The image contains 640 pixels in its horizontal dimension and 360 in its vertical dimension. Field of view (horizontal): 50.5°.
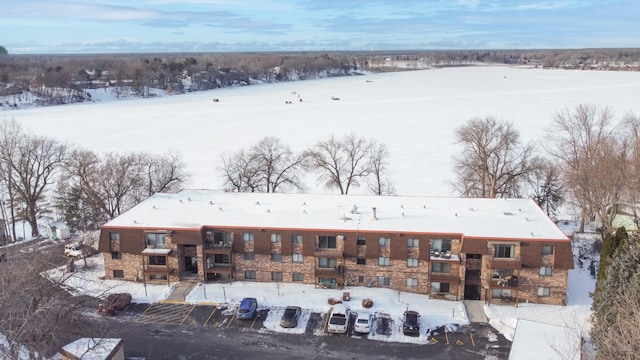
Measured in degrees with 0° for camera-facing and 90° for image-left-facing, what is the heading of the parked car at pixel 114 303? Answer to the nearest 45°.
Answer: approximately 225°

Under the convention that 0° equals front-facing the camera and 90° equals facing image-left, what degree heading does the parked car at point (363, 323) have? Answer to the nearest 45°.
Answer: approximately 180°

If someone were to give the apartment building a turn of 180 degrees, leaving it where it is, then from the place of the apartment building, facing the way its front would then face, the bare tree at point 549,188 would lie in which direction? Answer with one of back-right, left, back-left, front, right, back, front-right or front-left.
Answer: front-right

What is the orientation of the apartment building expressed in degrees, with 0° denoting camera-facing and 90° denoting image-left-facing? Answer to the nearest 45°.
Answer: approximately 0°

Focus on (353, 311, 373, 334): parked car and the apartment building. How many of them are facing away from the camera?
1

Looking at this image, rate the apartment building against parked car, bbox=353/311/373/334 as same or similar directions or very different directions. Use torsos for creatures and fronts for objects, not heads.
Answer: very different directions

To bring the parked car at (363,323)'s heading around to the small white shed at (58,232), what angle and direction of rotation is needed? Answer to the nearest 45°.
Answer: approximately 45° to its left

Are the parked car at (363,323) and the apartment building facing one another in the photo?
yes

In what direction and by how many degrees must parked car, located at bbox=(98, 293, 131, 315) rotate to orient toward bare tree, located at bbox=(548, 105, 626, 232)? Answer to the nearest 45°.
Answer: approximately 45° to its right
